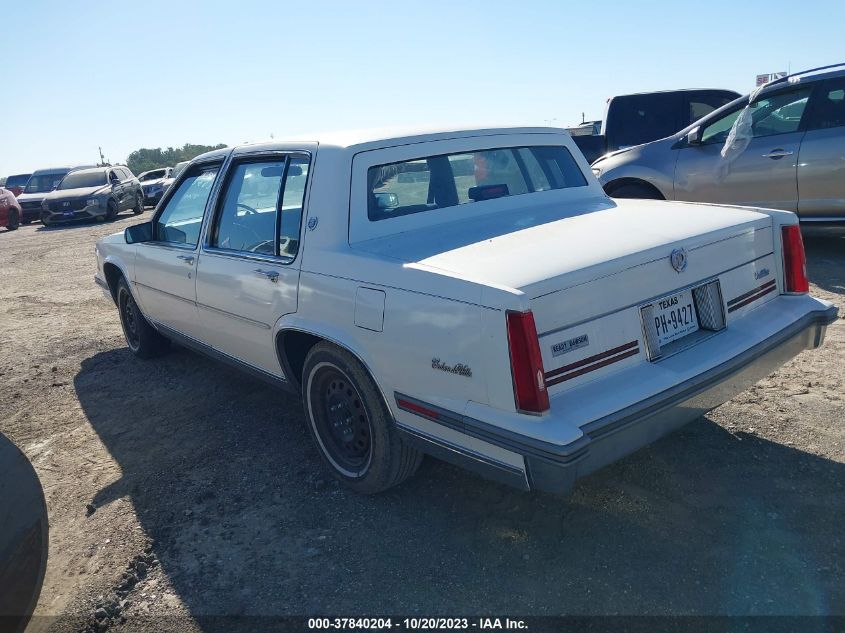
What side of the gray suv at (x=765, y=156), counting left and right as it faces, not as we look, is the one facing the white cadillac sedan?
left

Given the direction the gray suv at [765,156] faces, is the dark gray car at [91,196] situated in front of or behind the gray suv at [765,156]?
in front

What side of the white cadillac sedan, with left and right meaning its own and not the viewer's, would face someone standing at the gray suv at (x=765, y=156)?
right

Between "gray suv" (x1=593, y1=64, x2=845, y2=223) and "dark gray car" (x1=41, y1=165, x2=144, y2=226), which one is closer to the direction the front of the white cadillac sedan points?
the dark gray car

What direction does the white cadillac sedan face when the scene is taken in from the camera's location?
facing away from the viewer and to the left of the viewer

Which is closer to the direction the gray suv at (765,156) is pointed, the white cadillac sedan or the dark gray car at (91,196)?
the dark gray car
